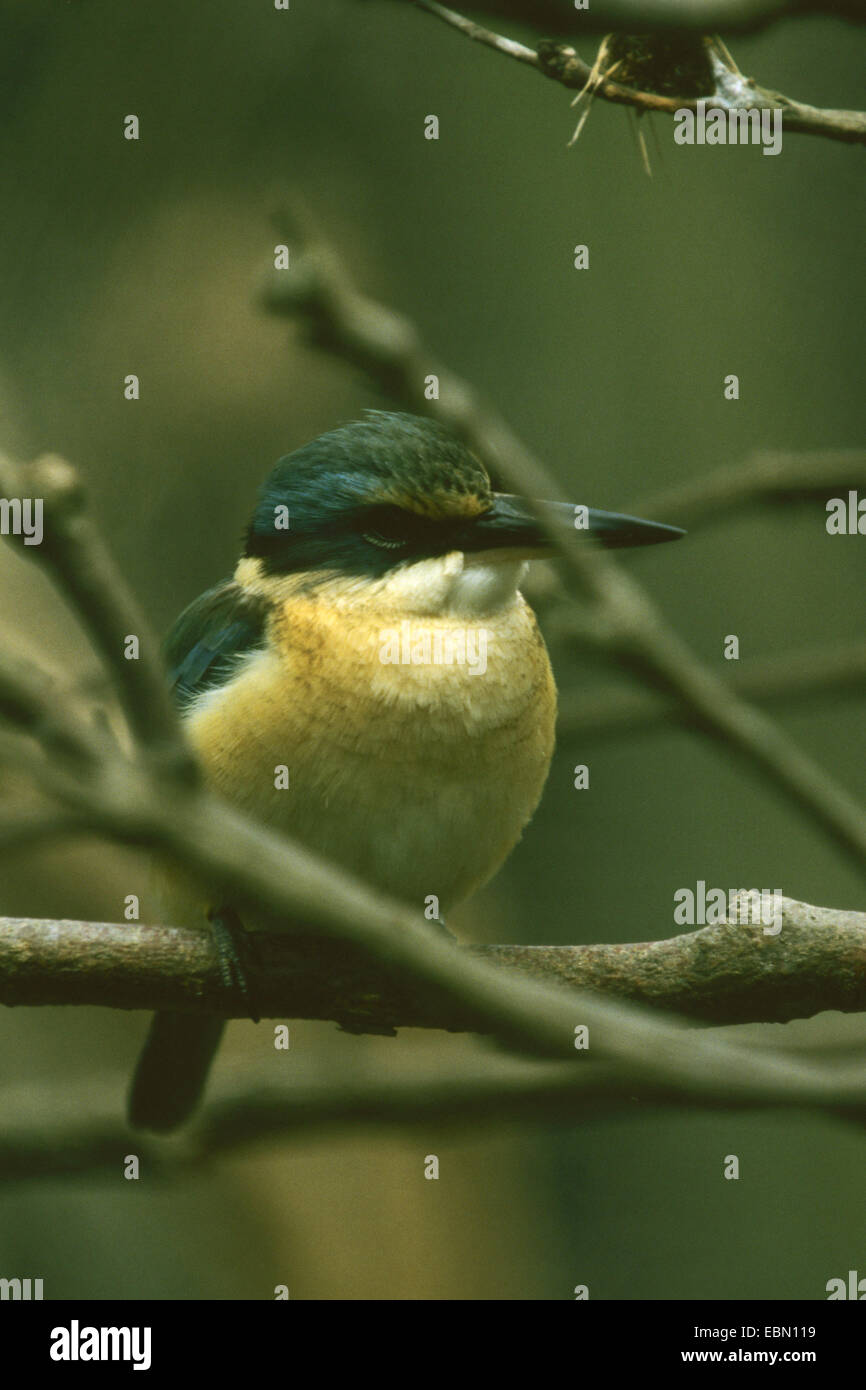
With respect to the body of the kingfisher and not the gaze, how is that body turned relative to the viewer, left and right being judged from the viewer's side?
facing the viewer and to the right of the viewer

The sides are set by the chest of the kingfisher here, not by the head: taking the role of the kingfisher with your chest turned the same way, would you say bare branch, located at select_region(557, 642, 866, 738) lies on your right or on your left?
on your left

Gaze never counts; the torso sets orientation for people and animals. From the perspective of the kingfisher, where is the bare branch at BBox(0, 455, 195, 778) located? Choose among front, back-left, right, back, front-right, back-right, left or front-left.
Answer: front-right
